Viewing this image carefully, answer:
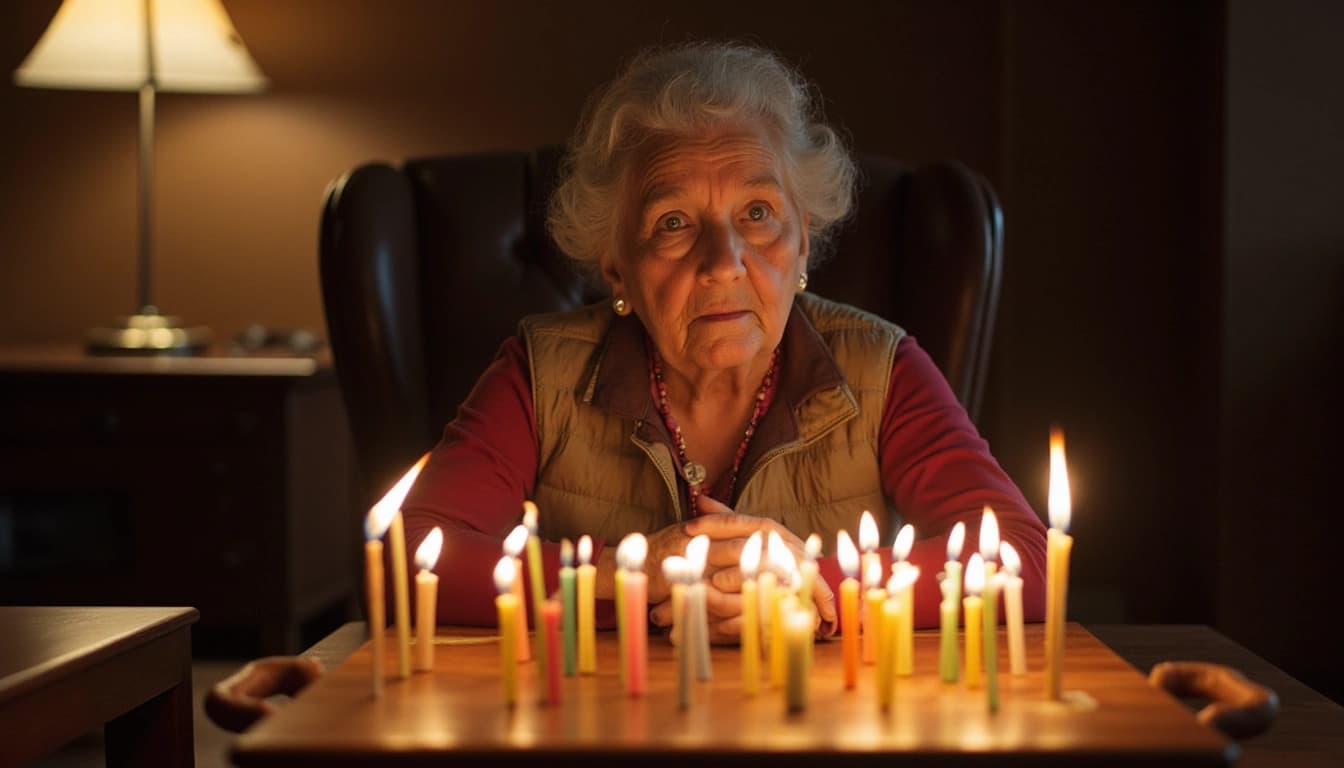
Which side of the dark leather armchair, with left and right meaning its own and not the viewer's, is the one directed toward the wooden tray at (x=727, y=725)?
front

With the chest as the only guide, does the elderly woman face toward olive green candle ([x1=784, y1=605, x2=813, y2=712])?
yes

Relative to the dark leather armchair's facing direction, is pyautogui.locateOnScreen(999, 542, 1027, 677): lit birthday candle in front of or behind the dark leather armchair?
in front

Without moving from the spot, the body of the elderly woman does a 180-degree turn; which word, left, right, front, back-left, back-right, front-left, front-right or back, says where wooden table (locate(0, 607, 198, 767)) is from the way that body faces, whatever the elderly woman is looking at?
back-left

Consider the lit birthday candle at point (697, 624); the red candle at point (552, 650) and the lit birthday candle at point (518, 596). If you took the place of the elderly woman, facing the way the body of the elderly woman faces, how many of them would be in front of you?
3

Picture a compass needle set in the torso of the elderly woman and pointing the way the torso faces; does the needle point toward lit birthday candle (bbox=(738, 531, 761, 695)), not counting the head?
yes

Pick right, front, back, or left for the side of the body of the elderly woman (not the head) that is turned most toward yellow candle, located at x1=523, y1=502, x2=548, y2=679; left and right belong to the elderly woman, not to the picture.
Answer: front

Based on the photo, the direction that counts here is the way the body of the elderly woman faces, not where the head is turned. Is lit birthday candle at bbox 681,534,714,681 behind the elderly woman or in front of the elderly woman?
in front

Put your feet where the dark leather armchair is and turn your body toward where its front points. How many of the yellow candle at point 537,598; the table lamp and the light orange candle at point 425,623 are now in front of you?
2
